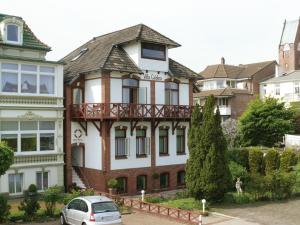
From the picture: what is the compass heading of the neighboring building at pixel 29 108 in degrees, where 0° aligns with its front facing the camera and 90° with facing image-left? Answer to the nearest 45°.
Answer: approximately 0°

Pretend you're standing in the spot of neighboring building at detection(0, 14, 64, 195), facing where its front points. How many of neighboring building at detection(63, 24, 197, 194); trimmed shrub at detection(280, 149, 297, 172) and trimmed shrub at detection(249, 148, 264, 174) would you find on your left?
3

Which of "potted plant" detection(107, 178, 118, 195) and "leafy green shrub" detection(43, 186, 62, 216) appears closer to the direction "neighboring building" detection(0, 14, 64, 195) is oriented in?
the leafy green shrub

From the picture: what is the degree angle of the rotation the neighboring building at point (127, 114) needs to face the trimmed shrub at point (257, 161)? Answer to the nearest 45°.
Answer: approximately 45° to its left

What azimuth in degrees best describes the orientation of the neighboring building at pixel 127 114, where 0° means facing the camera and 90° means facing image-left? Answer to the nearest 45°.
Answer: approximately 315°

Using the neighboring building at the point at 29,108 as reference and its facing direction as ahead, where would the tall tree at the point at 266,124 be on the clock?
The tall tree is roughly at 8 o'clock from the neighboring building.
